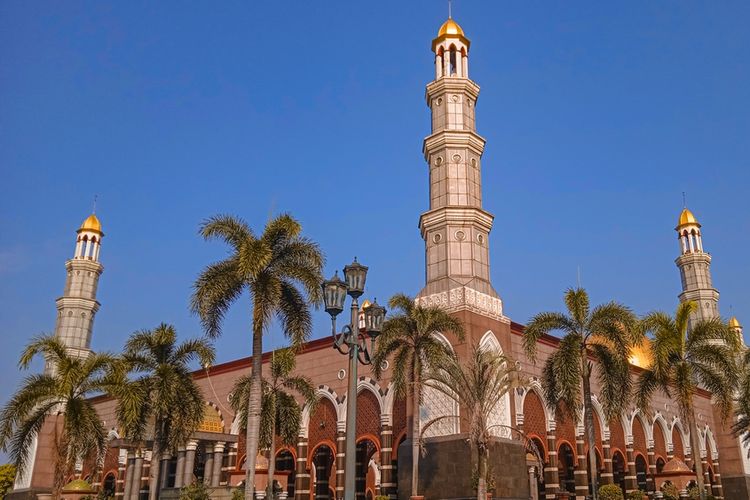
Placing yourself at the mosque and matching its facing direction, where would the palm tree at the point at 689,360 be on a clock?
The palm tree is roughly at 9 o'clock from the mosque.

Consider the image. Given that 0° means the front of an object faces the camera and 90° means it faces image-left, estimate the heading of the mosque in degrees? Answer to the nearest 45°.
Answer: approximately 45°

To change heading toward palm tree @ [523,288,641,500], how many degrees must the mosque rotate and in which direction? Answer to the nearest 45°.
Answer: approximately 90° to its left

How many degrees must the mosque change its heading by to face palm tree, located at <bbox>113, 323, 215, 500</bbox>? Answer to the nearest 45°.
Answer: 0° — it already faces it

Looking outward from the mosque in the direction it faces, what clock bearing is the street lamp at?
The street lamp is roughly at 11 o'clock from the mosque.

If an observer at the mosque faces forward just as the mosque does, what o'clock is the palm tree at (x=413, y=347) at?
The palm tree is roughly at 11 o'clock from the mosque.

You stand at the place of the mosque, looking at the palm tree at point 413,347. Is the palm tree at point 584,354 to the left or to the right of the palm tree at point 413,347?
left

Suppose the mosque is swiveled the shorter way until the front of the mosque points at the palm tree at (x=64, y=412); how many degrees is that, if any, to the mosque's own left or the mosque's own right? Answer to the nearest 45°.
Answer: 0° — it already faces it

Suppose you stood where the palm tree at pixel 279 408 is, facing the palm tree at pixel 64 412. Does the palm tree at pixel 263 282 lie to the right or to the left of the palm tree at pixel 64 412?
left
